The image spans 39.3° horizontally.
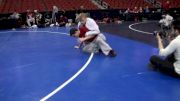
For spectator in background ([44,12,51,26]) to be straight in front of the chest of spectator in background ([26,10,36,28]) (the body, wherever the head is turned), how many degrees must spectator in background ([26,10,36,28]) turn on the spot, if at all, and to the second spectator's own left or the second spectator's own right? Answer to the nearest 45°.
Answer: approximately 135° to the second spectator's own left

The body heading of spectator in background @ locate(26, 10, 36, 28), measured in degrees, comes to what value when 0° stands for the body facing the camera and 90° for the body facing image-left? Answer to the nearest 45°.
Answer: approximately 0°

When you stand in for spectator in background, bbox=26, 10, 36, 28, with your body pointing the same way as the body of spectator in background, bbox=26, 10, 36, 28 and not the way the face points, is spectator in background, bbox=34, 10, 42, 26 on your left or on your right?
on your left

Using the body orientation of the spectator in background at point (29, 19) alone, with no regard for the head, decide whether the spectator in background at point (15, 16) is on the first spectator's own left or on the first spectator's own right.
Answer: on the first spectator's own right
